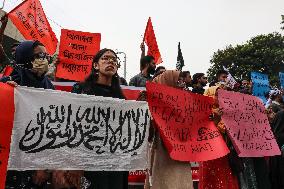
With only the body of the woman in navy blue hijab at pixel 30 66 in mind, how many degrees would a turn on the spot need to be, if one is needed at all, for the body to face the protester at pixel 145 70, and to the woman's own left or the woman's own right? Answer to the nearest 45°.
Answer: approximately 90° to the woman's own left

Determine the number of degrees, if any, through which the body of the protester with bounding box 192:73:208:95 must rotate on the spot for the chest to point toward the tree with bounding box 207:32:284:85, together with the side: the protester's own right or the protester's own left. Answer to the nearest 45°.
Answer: approximately 90° to the protester's own left

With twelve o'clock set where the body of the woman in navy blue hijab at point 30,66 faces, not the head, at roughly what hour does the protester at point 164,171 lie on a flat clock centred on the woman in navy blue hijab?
The protester is roughly at 10 o'clock from the woman in navy blue hijab.

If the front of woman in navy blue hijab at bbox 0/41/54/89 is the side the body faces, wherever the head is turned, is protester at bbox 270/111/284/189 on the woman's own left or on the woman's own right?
on the woman's own left

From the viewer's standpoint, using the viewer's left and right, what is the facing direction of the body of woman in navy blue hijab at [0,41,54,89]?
facing the viewer and to the right of the viewer

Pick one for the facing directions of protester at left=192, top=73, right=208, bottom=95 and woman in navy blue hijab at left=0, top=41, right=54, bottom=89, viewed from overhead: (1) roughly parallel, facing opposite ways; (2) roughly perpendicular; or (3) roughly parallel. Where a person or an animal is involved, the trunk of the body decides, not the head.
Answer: roughly parallel

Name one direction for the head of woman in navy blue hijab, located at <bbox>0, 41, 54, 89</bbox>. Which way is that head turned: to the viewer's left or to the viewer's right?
to the viewer's right

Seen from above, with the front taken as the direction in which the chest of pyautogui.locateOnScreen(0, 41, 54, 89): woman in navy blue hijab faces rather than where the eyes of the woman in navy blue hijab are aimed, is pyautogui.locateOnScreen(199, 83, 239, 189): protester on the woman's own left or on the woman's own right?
on the woman's own left

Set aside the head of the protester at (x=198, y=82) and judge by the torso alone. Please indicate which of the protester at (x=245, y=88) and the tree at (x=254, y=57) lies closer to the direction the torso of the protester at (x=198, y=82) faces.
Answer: the protester

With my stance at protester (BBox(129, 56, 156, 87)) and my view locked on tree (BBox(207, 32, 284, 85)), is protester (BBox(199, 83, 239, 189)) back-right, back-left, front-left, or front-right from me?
back-right
